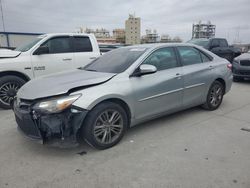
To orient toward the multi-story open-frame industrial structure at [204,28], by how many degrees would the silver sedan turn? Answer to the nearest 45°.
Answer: approximately 135° to its right

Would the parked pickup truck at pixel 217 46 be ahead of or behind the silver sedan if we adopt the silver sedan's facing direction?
behind

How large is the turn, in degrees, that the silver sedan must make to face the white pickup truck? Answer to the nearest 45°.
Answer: approximately 90° to its right

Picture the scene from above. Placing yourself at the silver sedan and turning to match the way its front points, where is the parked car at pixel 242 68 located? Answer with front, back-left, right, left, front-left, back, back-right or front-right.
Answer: back

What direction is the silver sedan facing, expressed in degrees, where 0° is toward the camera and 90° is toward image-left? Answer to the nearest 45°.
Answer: approximately 45°
